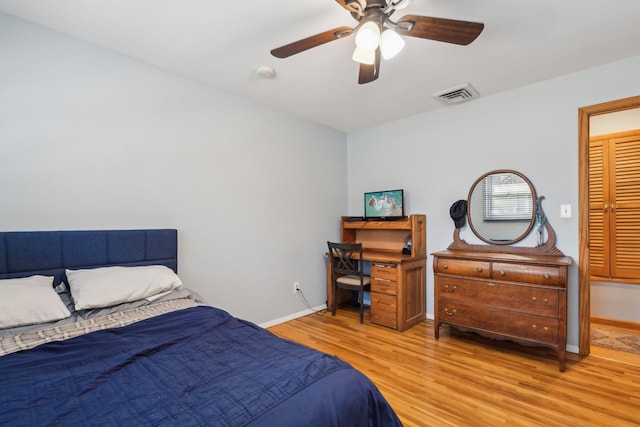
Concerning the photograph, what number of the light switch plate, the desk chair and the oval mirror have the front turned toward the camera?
2

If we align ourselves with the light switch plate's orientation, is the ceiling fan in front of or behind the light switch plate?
in front

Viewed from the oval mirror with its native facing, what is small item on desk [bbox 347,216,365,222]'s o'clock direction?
The small item on desk is roughly at 3 o'clock from the oval mirror.

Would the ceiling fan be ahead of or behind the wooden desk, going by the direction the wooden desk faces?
ahead

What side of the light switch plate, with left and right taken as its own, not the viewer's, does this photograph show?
front

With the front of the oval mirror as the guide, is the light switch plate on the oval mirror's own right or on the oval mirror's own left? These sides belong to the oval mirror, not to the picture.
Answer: on the oval mirror's own left

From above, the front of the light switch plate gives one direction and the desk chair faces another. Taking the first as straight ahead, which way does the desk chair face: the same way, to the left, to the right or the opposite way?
the opposite way

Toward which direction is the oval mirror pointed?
toward the camera

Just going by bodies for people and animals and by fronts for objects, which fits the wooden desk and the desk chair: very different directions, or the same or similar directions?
very different directions

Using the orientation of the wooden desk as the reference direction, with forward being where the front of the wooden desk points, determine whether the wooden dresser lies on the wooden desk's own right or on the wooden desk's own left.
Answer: on the wooden desk's own left

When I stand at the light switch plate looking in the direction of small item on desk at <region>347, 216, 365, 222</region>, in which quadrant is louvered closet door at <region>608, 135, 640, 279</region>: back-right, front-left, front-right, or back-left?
back-right

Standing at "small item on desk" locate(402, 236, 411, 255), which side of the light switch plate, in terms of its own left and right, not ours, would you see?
right

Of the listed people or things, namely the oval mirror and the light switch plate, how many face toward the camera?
2

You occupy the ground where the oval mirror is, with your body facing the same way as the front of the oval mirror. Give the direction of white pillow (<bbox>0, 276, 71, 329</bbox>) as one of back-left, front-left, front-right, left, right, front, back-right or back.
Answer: front-right

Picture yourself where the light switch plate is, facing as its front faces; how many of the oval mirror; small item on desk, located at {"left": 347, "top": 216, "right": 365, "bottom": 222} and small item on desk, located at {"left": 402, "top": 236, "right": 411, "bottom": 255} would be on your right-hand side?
3
